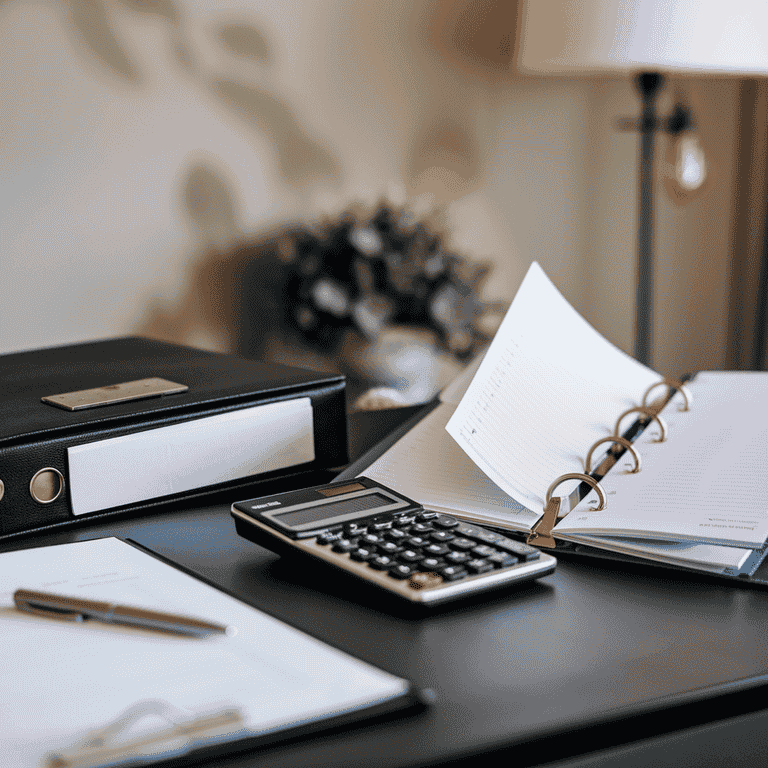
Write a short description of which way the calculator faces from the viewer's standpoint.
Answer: facing the viewer and to the right of the viewer

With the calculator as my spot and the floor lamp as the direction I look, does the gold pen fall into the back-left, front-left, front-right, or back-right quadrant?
back-left

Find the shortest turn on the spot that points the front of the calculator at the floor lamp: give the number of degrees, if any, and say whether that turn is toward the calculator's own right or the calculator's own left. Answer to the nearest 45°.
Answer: approximately 135° to the calculator's own left
